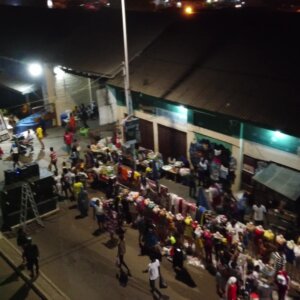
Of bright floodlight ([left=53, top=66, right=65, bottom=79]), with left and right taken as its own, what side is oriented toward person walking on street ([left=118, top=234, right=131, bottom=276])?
front

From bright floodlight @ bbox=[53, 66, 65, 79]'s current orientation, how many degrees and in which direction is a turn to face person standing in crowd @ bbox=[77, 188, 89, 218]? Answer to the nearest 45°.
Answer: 0° — it already faces them

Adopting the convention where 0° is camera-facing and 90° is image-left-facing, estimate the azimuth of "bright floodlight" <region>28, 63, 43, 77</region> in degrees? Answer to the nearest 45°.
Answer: approximately 0°

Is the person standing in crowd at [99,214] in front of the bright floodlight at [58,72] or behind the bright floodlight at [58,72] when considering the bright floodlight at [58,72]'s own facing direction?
in front

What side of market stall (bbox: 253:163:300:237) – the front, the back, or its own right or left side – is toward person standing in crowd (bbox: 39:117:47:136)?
right

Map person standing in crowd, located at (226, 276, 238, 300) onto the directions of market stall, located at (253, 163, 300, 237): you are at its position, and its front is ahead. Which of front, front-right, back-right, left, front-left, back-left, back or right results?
front-left

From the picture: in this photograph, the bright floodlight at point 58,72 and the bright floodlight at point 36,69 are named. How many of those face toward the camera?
2

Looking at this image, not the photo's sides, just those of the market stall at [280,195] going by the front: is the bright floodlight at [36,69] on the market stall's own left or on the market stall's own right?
on the market stall's own right

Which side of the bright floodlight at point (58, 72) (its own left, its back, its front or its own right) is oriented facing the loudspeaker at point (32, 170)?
front

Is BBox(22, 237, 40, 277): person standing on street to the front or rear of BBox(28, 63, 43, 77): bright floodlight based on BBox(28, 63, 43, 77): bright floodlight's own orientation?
to the front

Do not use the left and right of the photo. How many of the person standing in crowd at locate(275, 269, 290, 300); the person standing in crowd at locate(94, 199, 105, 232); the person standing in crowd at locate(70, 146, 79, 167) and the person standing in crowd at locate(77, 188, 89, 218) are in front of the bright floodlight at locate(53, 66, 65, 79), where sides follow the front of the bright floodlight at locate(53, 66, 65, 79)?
4
